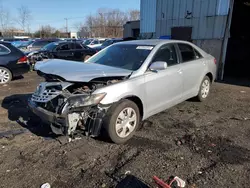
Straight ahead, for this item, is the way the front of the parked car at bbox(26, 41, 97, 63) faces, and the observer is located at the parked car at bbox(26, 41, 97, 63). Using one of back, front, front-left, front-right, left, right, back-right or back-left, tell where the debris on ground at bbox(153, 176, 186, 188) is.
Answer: left

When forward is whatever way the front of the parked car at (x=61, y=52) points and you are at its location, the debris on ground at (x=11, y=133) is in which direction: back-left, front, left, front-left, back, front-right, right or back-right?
left

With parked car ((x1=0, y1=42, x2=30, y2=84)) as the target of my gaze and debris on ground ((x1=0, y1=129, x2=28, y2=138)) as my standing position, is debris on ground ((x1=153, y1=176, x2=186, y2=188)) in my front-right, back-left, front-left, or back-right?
back-right

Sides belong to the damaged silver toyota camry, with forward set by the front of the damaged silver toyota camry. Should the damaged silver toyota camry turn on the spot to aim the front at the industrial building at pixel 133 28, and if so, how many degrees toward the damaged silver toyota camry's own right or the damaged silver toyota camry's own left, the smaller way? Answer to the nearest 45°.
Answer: approximately 135° to the damaged silver toyota camry's own right

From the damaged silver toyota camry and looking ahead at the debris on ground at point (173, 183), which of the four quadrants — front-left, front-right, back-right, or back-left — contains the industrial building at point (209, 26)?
back-left

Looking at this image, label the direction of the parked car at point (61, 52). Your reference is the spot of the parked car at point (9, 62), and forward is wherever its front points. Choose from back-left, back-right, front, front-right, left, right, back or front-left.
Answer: back-right

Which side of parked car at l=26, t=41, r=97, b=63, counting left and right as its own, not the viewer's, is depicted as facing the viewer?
left

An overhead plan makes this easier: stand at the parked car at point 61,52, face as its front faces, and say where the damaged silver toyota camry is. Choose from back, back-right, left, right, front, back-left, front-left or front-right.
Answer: left

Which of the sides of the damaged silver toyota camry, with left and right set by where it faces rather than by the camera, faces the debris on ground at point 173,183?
left

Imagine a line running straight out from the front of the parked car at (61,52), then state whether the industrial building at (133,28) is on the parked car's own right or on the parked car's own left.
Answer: on the parked car's own right

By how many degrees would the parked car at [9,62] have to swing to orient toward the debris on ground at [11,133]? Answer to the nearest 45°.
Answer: approximately 90° to its left

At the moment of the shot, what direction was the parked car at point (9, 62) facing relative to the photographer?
facing to the left of the viewer

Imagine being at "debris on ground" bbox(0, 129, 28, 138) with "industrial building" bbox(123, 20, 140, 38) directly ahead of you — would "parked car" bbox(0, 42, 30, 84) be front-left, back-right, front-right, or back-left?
front-left

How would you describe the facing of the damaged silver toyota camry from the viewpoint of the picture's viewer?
facing the viewer and to the left of the viewer

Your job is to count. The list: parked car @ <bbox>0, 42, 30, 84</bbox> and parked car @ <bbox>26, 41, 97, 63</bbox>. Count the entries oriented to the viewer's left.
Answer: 2
